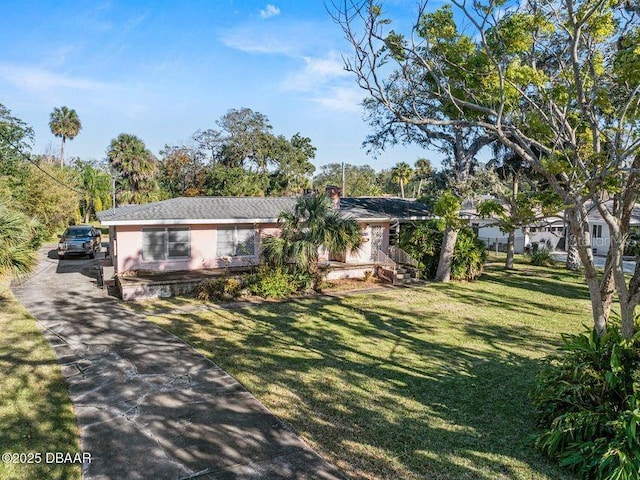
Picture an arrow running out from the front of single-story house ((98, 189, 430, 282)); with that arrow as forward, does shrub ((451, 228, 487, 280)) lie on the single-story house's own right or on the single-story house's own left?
on the single-story house's own left

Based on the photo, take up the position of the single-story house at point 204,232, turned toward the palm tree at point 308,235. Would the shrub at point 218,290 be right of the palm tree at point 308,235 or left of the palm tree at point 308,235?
right

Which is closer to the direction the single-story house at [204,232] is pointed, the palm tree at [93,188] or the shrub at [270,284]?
the shrub

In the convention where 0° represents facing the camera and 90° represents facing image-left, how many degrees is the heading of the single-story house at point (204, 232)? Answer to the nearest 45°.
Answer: approximately 0°

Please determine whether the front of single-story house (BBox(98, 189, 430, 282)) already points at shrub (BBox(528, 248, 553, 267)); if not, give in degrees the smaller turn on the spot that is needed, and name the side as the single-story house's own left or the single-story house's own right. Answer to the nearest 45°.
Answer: approximately 90° to the single-story house's own left
